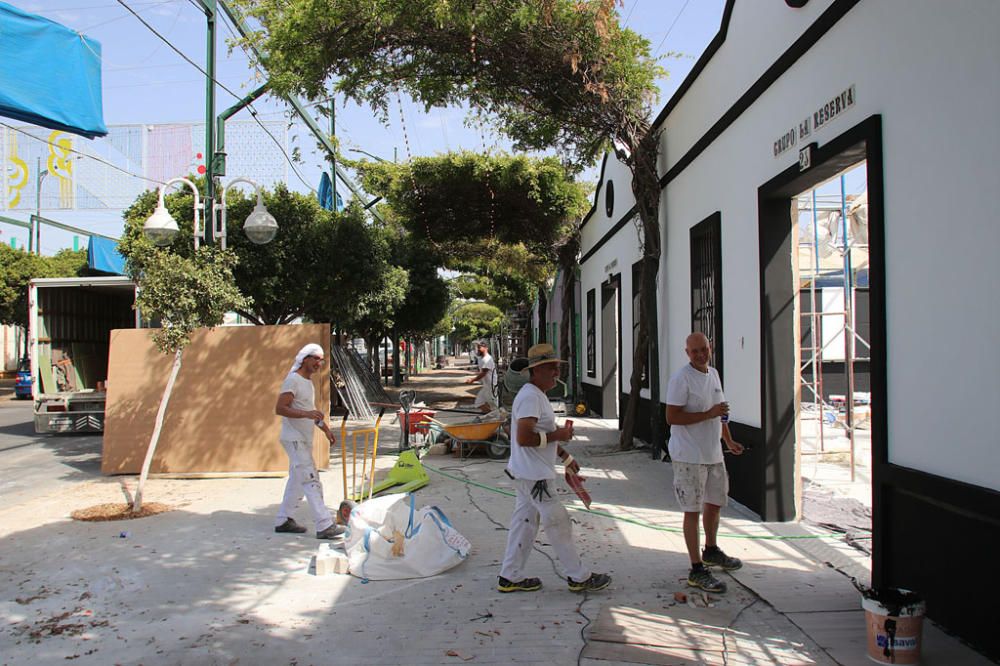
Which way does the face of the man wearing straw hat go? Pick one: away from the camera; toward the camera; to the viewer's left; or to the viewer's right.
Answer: to the viewer's right

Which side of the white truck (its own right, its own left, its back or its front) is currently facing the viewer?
back

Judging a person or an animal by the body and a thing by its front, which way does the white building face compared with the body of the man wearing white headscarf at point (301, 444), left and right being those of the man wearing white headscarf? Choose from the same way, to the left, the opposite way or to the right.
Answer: the opposite way

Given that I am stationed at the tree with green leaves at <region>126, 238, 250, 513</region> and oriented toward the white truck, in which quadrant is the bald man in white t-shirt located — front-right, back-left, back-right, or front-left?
back-right

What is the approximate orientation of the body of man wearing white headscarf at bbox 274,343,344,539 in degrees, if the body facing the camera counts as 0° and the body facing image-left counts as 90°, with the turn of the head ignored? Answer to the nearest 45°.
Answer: approximately 270°

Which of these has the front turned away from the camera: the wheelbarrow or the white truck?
the white truck

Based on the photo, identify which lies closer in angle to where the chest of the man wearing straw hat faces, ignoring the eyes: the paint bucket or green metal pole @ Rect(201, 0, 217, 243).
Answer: the paint bucket

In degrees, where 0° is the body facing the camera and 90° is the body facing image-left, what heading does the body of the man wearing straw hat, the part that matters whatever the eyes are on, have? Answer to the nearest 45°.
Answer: approximately 270°
